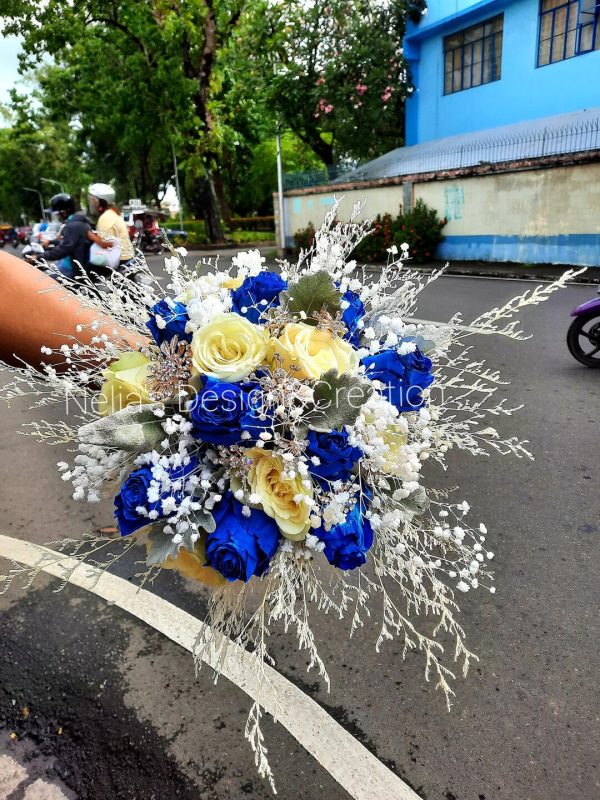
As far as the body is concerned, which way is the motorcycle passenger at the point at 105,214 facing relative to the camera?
to the viewer's left

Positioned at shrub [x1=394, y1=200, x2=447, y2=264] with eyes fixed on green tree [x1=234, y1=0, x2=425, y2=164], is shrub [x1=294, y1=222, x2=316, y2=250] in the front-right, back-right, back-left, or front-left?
front-left

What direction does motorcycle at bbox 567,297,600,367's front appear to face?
to the viewer's left

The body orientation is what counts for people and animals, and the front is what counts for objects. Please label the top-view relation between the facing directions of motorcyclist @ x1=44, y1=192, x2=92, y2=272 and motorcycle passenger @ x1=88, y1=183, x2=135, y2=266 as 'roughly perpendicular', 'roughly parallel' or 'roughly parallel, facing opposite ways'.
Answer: roughly parallel

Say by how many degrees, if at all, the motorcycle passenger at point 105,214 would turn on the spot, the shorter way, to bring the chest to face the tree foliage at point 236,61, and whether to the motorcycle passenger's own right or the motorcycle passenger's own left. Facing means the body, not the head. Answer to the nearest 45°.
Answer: approximately 90° to the motorcycle passenger's own right

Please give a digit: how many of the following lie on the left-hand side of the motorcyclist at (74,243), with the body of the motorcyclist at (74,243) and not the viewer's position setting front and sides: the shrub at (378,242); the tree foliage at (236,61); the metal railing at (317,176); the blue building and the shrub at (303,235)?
0

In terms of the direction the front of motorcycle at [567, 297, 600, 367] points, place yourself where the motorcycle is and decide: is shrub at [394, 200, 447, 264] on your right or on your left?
on your right

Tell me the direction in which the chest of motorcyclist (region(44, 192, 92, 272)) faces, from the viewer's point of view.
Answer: to the viewer's left

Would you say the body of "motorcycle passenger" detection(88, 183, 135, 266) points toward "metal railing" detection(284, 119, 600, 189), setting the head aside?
no

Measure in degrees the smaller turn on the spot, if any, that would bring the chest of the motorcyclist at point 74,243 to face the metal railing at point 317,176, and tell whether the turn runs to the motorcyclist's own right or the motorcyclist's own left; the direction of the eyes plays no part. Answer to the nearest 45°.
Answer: approximately 135° to the motorcyclist's own right

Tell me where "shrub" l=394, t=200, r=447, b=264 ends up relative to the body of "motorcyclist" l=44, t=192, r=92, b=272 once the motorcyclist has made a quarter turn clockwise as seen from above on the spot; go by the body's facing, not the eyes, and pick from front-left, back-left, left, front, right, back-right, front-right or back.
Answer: front-right

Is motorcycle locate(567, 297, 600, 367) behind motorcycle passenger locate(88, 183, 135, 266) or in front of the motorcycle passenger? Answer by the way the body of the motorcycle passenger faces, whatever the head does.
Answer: behind

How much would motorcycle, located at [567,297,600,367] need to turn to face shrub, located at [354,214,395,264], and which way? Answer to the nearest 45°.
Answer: approximately 45° to its right

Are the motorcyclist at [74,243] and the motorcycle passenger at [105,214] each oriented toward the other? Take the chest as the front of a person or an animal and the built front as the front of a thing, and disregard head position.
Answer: no

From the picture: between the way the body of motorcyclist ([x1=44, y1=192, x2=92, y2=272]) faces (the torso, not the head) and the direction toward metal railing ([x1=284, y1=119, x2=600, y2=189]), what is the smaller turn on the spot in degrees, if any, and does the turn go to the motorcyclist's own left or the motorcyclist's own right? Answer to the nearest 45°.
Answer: approximately 135° to the motorcyclist's own right
